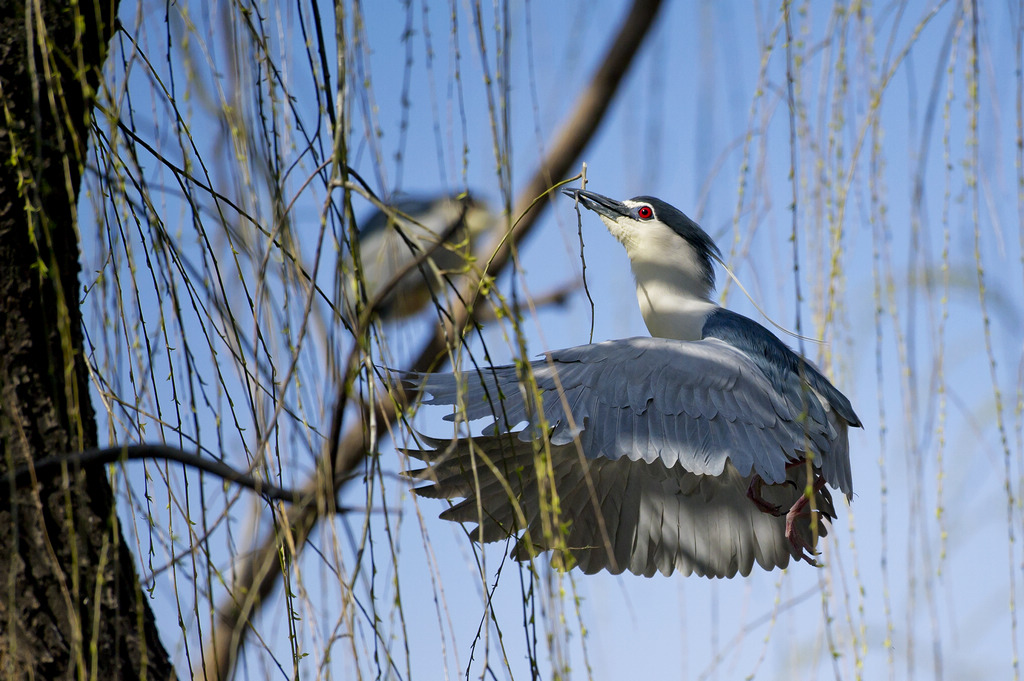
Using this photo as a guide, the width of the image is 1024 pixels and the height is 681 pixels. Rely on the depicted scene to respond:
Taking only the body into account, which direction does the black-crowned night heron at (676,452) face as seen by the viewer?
to the viewer's left

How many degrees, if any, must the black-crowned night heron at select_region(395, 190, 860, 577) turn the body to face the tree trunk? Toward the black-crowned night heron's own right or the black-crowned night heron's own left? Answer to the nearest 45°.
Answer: approximately 45° to the black-crowned night heron's own left
